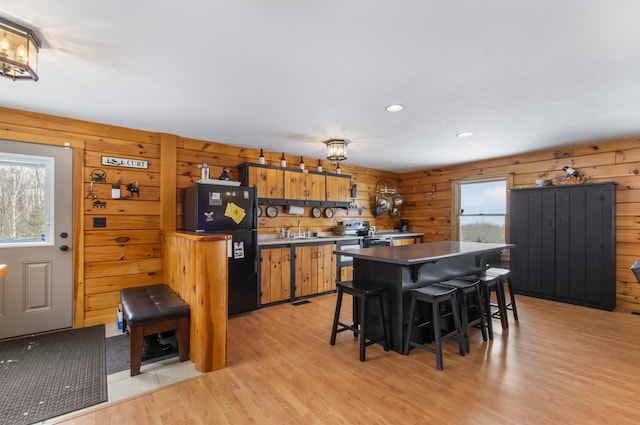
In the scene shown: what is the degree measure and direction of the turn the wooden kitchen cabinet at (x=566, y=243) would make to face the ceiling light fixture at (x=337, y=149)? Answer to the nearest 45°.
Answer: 0° — it already faces it

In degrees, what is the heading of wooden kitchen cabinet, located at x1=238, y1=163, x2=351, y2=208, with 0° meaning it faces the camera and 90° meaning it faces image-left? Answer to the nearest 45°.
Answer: approximately 315°

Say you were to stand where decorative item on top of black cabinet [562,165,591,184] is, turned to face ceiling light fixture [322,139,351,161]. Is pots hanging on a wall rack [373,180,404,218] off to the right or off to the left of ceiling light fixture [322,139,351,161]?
right

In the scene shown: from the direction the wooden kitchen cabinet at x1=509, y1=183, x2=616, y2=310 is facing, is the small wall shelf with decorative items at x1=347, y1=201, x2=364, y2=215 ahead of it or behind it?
ahead

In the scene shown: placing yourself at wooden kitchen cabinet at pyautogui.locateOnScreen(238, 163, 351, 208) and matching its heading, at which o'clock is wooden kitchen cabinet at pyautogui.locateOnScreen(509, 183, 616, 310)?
wooden kitchen cabinet at pyautogui.locateOnScreen(509, 183, 616, 310) is roughly at 11 o'clock from wooden kitchen cabinet at pyautogui.locateOnScreen(238, 163, 351, 208).

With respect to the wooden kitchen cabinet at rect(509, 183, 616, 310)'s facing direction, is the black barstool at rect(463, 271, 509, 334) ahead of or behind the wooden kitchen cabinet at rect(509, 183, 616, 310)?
ahead

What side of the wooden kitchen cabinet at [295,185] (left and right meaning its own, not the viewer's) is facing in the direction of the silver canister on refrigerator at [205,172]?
right

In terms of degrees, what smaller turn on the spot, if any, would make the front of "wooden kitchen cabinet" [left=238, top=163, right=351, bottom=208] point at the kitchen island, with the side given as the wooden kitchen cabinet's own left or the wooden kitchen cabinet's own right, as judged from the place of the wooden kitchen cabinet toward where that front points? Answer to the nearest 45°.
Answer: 0° — it already faces it
